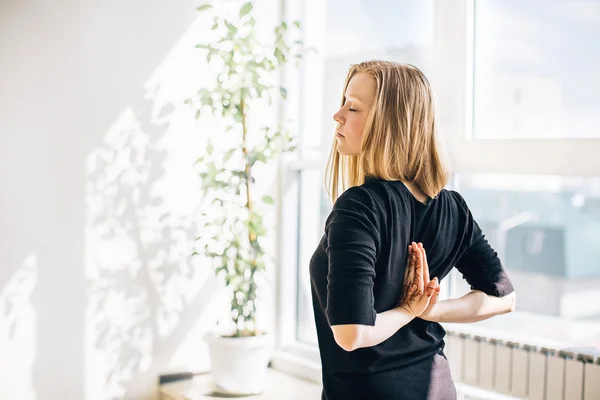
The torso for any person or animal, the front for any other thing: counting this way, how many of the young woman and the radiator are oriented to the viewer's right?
0

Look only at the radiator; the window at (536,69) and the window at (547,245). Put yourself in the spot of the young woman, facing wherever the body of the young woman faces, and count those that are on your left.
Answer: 0

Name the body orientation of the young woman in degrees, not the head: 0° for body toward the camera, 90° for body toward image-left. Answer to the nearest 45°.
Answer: approximately 135°

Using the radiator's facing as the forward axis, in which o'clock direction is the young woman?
The young woman is roughly at 11 o'clock from the radiator.

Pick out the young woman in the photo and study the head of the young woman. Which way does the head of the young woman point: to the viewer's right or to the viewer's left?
to the viewer's left

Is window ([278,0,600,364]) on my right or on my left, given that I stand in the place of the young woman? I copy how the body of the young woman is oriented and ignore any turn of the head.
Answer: on my right

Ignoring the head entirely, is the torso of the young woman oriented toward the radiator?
no
